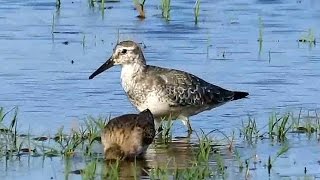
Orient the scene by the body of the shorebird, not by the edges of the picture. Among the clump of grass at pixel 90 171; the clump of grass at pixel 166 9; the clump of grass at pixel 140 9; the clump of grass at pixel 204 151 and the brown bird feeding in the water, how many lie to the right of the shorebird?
2

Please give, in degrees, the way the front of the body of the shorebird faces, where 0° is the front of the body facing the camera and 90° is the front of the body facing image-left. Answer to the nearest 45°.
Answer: approximately 90°

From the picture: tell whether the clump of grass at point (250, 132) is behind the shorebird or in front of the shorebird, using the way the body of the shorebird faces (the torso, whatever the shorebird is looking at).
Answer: behind

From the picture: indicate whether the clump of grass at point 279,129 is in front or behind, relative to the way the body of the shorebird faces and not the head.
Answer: behind

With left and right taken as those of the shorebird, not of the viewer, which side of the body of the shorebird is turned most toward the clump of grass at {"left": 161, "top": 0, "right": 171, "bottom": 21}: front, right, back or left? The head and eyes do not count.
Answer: right

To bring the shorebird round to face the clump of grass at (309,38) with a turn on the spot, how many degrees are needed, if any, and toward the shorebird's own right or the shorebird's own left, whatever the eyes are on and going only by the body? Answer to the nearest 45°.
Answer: approximately 135° to the shorebird's own right

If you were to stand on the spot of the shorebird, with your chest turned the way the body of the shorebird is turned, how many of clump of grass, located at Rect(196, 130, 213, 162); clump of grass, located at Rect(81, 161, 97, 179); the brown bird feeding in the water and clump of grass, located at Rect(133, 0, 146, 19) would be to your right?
1

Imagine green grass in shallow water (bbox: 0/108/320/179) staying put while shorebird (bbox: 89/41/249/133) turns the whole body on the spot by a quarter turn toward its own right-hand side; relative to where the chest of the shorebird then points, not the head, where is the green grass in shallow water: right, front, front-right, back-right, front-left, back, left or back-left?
back

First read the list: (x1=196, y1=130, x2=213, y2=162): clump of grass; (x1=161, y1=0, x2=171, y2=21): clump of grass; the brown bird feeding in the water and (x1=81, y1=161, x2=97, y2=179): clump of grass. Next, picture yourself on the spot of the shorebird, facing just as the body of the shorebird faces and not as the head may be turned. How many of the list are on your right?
1
